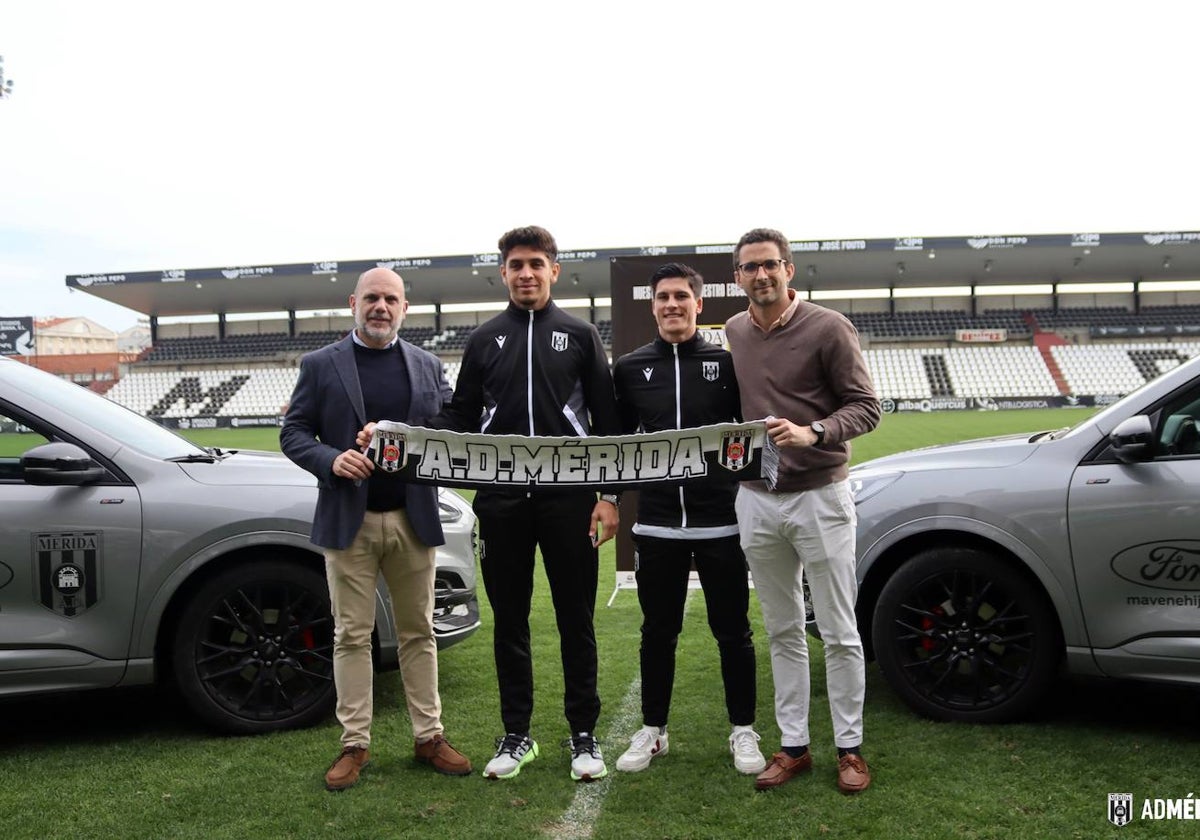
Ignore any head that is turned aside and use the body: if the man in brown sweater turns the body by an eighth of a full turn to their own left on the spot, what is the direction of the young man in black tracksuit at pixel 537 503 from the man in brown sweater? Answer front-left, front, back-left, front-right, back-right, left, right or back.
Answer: right

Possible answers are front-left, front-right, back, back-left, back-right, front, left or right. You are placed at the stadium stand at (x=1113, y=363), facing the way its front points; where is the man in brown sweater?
front

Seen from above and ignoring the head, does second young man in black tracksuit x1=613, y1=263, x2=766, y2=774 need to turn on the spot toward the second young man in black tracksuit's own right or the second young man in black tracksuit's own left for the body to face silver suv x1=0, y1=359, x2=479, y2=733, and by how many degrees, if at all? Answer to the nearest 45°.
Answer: approximately 90° to the second young man in black tracksuit's own right

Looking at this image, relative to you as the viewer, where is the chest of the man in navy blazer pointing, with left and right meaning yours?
facing the viewer

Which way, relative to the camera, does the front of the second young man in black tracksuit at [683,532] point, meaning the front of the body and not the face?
toward the camera

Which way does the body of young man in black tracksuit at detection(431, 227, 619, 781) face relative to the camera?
toward the camera

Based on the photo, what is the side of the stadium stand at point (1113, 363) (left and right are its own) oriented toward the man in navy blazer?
front

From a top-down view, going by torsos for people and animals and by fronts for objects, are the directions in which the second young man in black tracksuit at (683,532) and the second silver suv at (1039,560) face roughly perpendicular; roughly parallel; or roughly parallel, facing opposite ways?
roughly perpendicular

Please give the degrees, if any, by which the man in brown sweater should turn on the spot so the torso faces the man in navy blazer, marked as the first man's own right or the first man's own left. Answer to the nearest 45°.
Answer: approximately 45° to the first man's own right

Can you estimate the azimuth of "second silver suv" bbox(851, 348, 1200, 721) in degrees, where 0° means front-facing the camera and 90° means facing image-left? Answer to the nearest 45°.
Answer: approximately 90°

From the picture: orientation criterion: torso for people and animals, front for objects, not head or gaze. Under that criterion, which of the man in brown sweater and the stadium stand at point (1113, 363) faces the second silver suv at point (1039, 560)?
the stadium stand

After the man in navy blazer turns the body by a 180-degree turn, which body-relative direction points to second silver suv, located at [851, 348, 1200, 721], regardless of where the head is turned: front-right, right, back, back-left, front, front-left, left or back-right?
right

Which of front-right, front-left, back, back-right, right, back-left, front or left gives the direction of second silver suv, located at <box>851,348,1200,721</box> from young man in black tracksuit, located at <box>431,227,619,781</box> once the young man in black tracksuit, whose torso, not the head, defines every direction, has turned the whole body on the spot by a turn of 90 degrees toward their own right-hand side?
back
